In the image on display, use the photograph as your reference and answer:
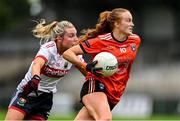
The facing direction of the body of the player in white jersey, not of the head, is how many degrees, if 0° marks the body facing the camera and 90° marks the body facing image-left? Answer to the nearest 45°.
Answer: approximately 315°

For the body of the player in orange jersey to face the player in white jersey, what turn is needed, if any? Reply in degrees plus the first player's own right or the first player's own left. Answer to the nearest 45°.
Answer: approximately 135° to the first player's own right

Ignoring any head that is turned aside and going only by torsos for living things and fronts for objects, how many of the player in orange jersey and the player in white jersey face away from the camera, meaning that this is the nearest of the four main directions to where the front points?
0

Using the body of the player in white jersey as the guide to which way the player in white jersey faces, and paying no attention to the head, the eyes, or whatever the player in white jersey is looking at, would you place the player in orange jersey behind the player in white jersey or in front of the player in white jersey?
in front

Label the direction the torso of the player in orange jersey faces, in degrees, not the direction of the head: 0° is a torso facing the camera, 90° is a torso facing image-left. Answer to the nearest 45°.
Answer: approximately 315°
